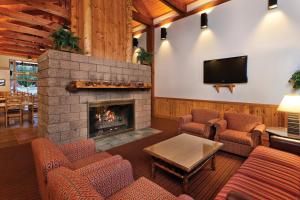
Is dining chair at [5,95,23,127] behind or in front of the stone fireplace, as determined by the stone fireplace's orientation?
behind

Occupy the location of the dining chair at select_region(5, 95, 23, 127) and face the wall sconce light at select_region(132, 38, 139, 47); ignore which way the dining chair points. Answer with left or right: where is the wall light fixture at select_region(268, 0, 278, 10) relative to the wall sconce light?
right

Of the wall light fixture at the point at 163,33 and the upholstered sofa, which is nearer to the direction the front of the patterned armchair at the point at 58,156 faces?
the upholstered sofa

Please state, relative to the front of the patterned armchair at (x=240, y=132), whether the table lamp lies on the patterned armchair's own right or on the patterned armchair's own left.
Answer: on the patterned armchair's own left

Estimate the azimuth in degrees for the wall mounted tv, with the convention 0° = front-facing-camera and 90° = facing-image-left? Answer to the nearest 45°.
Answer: approximately 45°

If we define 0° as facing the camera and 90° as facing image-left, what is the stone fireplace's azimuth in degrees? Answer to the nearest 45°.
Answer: approximately 315°
